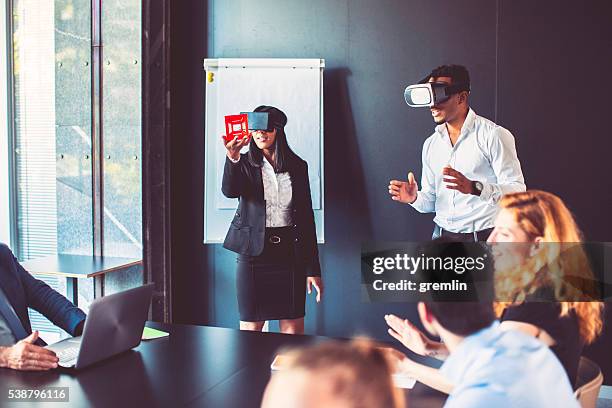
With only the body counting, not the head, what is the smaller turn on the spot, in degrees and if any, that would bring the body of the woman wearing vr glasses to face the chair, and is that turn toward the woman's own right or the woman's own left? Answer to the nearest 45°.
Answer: approximately 45° to the woman's own left

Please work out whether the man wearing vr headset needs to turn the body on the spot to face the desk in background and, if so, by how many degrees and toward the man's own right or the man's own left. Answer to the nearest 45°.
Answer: approximately 45° to the man's own right

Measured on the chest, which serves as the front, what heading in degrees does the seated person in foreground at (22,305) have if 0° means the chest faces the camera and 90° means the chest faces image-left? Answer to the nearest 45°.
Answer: approximately 315°

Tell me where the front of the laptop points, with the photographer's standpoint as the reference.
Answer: facing away from the viewer and to the left of the viewer

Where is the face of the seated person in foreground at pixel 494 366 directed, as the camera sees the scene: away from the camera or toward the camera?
away from the camera

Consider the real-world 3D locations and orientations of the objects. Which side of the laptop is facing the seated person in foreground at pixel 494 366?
back

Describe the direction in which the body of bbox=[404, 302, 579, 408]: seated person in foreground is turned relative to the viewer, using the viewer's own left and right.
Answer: facing away from the viewer and to the left of the viewer

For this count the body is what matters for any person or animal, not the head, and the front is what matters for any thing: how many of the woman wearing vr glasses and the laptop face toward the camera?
1
